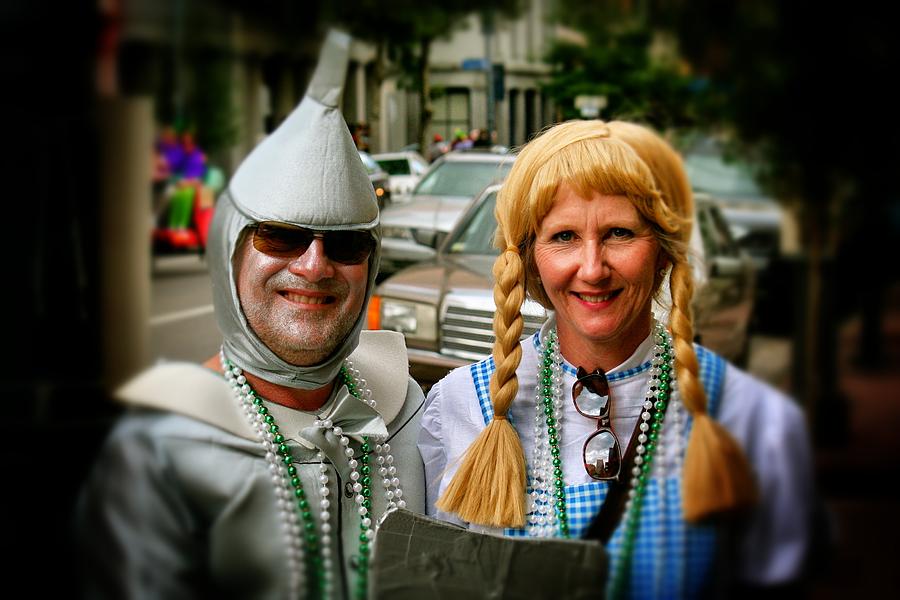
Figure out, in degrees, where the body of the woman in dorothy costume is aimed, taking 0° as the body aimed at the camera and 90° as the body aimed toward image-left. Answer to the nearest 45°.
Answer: approximately 0°

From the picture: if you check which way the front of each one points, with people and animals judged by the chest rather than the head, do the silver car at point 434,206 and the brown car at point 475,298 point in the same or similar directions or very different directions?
same or similar directions

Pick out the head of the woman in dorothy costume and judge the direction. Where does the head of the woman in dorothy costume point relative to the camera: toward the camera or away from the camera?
toward the camera

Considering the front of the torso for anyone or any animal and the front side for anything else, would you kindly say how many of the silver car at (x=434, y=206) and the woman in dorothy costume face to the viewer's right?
0

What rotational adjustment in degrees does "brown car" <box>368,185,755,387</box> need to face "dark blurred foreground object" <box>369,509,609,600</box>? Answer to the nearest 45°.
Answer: approximately 45° to its left
